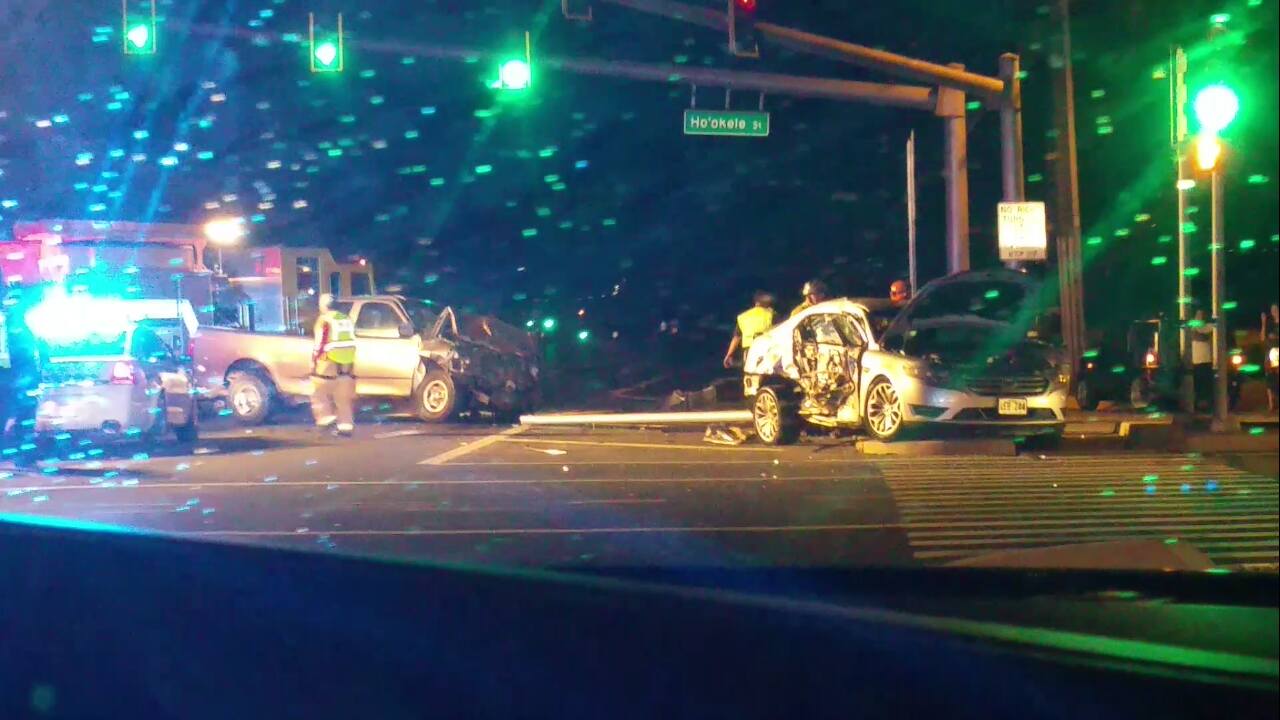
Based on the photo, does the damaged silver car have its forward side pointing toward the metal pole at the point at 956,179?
no

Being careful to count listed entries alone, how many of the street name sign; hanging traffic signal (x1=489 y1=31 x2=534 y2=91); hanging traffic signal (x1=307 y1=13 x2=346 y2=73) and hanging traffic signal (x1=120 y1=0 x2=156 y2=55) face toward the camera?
4

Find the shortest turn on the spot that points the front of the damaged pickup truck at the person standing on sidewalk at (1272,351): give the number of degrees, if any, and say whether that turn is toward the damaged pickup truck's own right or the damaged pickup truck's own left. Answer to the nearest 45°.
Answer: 0° — it already faces them

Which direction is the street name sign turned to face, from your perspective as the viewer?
facing the viewer

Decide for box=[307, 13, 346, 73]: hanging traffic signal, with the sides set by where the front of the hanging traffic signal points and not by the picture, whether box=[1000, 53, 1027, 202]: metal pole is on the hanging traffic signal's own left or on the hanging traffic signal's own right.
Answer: on the hanging traffic signal's own left

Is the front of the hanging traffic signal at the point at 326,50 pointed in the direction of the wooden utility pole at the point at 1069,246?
no

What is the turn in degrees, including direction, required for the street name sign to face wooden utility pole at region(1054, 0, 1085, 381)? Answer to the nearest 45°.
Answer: approximately 90° to its left

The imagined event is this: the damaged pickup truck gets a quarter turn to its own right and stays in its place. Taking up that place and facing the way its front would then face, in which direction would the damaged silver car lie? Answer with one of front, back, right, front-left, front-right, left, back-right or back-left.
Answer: left

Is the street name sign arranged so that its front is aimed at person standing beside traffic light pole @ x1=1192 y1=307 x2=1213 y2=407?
no

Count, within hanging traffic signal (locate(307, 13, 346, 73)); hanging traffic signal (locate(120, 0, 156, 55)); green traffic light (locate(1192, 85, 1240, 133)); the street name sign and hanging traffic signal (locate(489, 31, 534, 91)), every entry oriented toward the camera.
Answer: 5

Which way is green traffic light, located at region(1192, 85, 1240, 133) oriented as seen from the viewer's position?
toward the camera

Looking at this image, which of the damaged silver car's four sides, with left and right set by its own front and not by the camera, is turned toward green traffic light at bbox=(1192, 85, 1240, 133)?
left

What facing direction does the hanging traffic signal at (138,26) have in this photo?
toward the camera

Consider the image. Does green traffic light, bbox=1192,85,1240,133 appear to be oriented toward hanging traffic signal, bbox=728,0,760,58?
no
